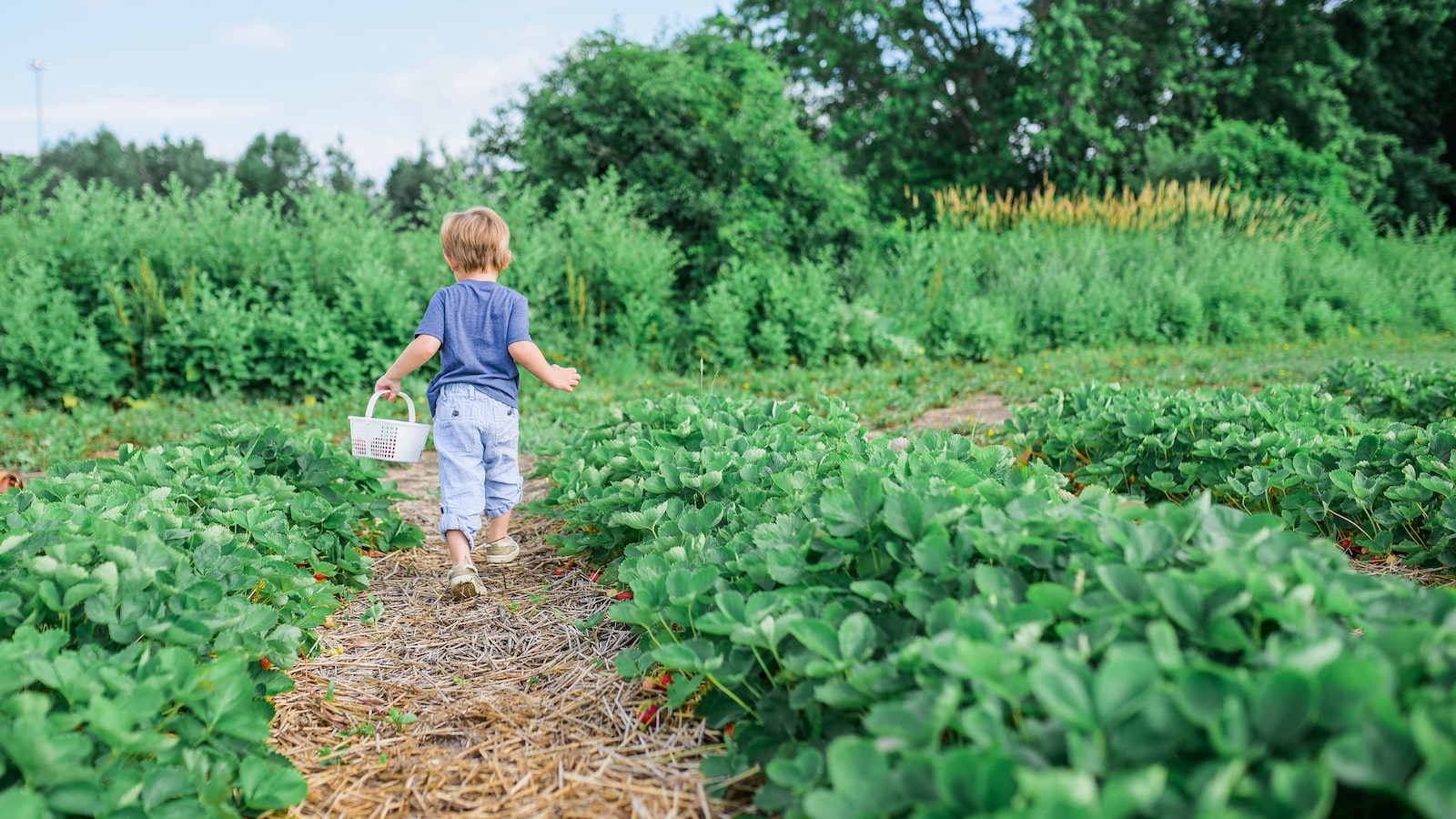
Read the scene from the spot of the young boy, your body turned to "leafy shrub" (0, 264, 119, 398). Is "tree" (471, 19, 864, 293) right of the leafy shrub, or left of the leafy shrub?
right

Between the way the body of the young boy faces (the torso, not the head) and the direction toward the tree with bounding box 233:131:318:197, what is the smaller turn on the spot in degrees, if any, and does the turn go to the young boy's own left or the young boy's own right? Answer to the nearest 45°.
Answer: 0° — they already face it

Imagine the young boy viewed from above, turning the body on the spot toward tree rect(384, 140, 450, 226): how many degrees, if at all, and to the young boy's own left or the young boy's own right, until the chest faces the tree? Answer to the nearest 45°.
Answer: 0° — they already face it

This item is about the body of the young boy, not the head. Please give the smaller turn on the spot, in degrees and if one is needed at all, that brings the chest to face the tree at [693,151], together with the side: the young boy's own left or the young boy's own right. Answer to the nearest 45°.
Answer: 0° — they already face it

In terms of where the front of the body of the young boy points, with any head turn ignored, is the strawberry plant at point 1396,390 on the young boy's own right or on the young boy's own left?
on the young boy's own right

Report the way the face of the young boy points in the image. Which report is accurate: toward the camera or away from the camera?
away from the camera

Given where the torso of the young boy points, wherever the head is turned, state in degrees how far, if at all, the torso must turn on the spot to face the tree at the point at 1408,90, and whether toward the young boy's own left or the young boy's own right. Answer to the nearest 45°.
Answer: approximately 45° to the young boy's own right

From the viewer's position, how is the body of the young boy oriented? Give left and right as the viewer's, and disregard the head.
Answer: facing away from the viewer

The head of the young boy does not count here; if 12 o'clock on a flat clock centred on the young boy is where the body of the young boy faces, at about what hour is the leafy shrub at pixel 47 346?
The leafy shrub is roughly at 11 o'clock from the young boy.

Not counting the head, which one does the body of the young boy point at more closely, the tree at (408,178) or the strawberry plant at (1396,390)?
the tree

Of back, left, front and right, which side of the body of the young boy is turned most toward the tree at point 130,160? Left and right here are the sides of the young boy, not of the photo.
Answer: front
